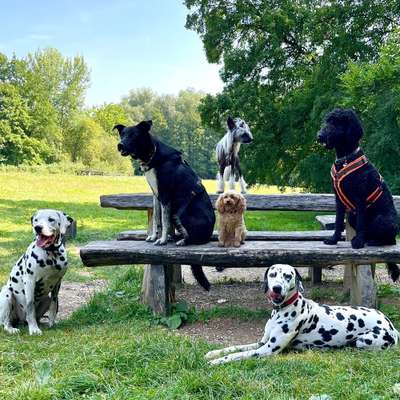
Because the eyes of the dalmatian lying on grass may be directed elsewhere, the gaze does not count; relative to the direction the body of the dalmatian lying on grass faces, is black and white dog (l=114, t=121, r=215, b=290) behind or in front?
in front

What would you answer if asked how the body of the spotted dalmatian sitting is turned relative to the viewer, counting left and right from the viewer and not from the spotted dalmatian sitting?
facing the viewer and to the right of the viewer

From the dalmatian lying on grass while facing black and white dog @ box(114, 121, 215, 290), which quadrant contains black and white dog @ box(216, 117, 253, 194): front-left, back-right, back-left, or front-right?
front-right

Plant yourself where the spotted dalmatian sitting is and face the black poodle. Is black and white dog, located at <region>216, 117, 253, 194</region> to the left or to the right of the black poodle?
left

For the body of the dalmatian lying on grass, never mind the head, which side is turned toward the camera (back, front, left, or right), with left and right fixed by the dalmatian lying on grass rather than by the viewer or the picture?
left

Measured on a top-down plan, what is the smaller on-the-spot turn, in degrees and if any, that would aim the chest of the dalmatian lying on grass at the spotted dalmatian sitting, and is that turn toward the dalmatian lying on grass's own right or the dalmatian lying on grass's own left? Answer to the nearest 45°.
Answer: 0° — it already faces it

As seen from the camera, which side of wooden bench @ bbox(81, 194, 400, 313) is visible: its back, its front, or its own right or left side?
front

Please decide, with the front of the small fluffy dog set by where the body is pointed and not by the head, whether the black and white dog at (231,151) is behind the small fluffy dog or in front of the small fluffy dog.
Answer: behind

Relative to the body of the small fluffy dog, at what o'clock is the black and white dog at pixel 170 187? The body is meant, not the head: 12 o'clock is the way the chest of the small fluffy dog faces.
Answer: The black and white dog is roughly at 3 o'clock from the small fluffy dog.

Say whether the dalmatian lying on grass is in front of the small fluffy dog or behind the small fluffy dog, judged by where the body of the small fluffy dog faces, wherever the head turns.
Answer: in front

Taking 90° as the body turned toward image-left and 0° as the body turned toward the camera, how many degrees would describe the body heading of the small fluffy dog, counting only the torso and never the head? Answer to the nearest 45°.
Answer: approximately 0°
